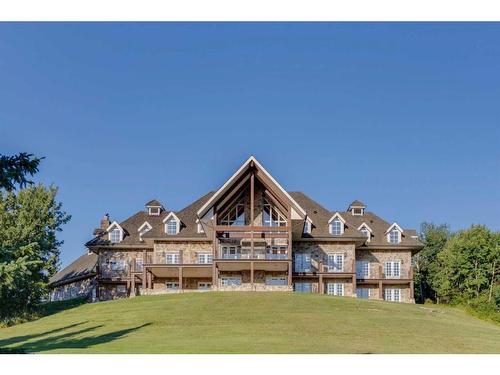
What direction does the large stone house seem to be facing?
toward the camera
